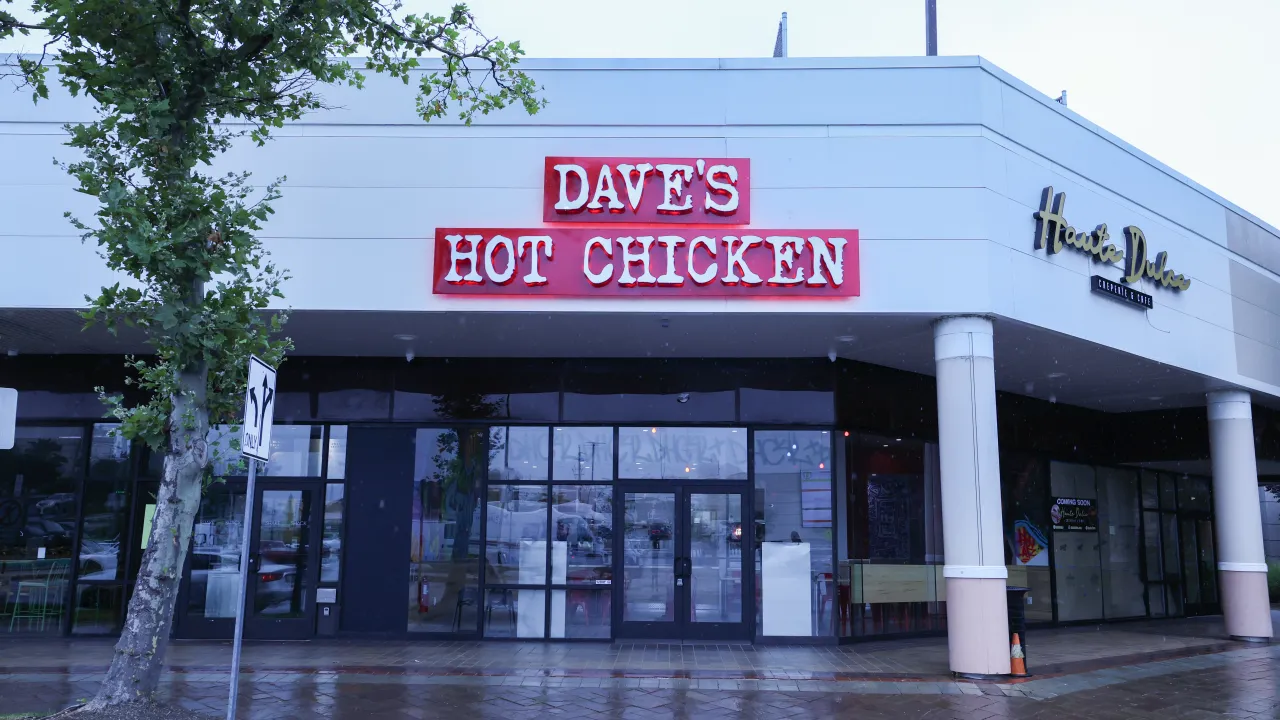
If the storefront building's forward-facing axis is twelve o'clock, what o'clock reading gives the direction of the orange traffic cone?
The orange traffic cone is roughly at 10 o'clock from the storefront building.

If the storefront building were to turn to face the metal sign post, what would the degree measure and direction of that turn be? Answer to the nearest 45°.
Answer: approximately 45° to its right
